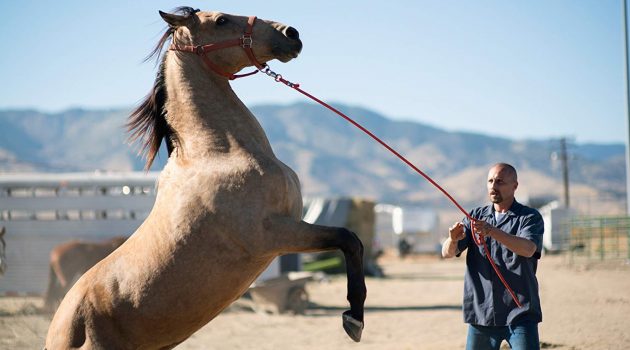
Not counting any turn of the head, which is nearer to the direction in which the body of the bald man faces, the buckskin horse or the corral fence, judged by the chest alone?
the buckskin horse

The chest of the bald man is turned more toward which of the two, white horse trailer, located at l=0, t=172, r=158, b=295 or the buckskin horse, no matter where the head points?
the buckskin horse

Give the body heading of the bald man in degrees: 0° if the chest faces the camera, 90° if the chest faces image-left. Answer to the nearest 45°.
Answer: approximately 45°

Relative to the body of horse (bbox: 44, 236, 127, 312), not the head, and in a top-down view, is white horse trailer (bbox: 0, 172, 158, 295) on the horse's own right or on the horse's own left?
on the horse's own left

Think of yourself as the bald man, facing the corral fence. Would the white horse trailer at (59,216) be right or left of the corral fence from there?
left

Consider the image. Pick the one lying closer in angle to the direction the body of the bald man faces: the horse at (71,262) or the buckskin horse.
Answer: the buckskin horse
